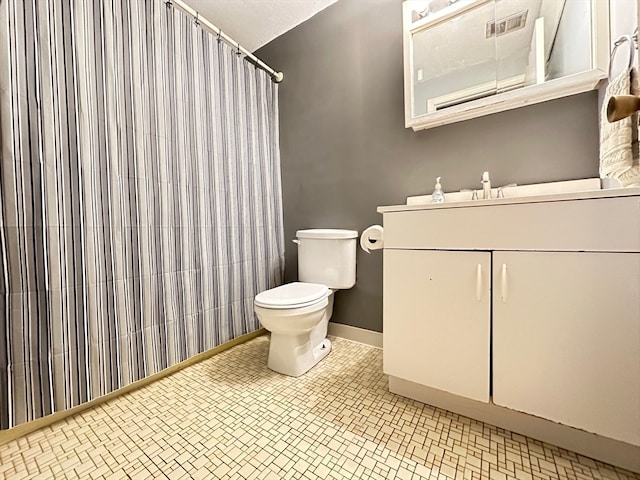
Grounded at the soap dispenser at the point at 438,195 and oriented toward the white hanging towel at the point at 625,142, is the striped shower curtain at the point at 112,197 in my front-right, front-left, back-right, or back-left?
back-right

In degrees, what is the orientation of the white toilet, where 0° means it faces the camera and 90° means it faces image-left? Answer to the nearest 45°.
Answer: approximately 45°

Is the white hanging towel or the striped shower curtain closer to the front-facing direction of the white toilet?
the striped shower curtain

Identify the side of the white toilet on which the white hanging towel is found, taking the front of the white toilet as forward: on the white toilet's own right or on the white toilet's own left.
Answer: on the white toilet's own left

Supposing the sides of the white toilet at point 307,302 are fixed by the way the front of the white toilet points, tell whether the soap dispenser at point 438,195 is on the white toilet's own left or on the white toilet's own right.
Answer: on the white toilet's own left

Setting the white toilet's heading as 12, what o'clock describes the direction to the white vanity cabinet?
The white vanity cabinet is roughly at 9 o'clock from the white toilet.
